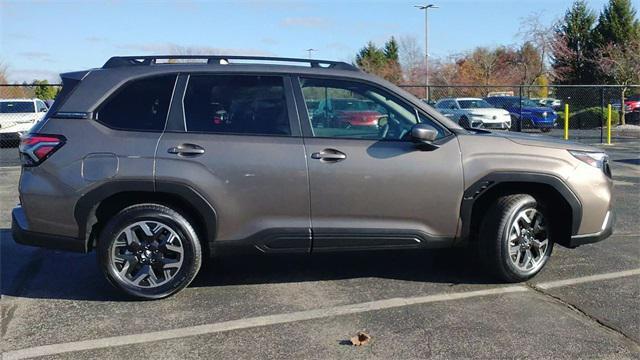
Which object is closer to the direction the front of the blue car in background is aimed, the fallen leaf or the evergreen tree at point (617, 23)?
the fallen leaf

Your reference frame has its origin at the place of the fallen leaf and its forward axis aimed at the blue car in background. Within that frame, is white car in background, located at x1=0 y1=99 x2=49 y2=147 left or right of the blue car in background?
left

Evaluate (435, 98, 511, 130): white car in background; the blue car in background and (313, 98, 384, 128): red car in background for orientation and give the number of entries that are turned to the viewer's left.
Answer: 0

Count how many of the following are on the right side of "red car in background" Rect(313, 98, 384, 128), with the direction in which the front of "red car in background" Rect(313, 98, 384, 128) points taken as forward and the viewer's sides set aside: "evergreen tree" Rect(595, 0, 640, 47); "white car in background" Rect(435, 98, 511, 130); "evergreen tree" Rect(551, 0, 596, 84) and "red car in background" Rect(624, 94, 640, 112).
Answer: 0

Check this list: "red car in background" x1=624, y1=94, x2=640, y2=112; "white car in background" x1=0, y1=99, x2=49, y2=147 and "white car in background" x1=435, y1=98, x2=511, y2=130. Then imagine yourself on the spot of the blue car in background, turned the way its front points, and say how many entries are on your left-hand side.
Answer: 1

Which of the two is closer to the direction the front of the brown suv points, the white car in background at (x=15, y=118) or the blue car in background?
the blue car in background

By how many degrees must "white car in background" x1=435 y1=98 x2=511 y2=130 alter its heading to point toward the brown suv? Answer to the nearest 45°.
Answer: approximately 45° to its right

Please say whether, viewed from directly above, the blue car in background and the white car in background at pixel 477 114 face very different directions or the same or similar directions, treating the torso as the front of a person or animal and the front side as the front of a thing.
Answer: same or similar directions

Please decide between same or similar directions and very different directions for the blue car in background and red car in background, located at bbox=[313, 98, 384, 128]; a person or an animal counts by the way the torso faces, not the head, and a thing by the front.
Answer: same or similar directions

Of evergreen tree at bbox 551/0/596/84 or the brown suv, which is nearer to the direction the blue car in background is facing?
the brown suv

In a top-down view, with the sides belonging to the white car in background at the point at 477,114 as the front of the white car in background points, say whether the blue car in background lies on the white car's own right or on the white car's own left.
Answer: on the white car's own left

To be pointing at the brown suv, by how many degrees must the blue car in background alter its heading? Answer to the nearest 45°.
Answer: approximately 45° to its right

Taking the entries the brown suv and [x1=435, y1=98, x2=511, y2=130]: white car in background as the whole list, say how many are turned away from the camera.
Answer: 0

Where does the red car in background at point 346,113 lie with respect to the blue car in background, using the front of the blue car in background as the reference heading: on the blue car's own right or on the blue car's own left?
on the blue car's own right

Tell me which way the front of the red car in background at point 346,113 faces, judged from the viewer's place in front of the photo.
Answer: facing the viewer and to the right of the viewer

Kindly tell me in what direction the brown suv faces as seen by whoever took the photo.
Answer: facing to the right of the viewer

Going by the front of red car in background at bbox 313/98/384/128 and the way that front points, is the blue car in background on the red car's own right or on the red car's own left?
on the red car's own left

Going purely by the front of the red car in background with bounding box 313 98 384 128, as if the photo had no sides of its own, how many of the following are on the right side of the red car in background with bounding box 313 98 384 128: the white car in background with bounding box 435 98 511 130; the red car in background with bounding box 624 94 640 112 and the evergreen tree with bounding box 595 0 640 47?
0

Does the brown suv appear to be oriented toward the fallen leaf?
no

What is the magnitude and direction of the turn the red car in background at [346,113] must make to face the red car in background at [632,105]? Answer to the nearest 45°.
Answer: approximately 90° to its left
